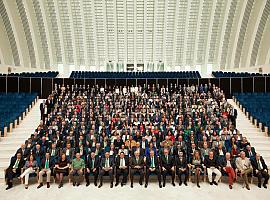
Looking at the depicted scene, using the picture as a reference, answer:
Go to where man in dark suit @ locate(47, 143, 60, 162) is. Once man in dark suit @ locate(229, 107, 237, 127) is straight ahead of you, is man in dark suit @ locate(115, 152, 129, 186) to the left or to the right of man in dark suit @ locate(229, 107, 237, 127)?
right

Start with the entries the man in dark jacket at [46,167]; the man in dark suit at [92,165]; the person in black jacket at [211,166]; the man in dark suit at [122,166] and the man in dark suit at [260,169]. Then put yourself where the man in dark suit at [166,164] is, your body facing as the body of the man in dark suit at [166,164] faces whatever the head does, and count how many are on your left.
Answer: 2

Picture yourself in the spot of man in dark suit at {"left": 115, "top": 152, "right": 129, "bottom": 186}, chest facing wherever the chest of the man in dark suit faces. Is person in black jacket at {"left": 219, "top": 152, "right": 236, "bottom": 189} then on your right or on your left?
on your left

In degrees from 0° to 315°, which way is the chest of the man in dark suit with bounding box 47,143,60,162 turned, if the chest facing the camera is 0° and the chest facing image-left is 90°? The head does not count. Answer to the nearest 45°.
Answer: approximately 0°

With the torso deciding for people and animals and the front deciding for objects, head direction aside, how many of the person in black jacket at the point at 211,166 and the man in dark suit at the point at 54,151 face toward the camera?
2

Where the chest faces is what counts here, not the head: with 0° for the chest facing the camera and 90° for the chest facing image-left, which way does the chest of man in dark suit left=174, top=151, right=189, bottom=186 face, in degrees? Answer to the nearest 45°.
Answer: approximately 0°
